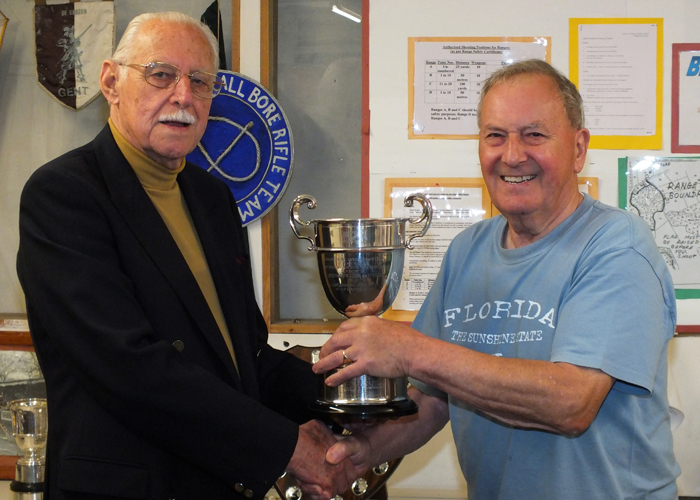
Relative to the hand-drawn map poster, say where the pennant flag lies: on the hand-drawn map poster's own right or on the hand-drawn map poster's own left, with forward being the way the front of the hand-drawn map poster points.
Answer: on the hand-drawn map poster's own right

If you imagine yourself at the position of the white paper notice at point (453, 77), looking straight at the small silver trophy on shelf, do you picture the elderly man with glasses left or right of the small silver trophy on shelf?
left

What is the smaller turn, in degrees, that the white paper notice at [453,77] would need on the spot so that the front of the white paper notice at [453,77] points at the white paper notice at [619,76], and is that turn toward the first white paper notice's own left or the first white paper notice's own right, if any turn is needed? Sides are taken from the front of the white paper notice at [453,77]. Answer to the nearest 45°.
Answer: approximately 90° to the first white paper notice's own left

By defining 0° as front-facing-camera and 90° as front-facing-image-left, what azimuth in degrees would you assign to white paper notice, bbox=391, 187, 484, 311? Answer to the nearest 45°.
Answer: approximately 0°

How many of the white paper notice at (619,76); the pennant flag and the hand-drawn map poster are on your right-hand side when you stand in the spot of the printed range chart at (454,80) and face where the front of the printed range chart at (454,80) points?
1

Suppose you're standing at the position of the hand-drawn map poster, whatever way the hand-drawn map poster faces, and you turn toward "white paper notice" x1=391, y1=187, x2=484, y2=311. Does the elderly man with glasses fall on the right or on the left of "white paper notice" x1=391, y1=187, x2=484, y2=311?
left

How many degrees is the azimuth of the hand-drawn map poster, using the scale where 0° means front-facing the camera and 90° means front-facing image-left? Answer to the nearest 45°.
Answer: approximately 0°

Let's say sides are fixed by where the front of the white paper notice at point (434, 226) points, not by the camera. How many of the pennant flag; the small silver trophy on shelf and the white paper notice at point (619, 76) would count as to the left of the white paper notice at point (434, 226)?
1

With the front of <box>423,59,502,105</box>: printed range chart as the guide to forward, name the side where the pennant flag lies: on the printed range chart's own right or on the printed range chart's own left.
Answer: on the printed range chart's own right
